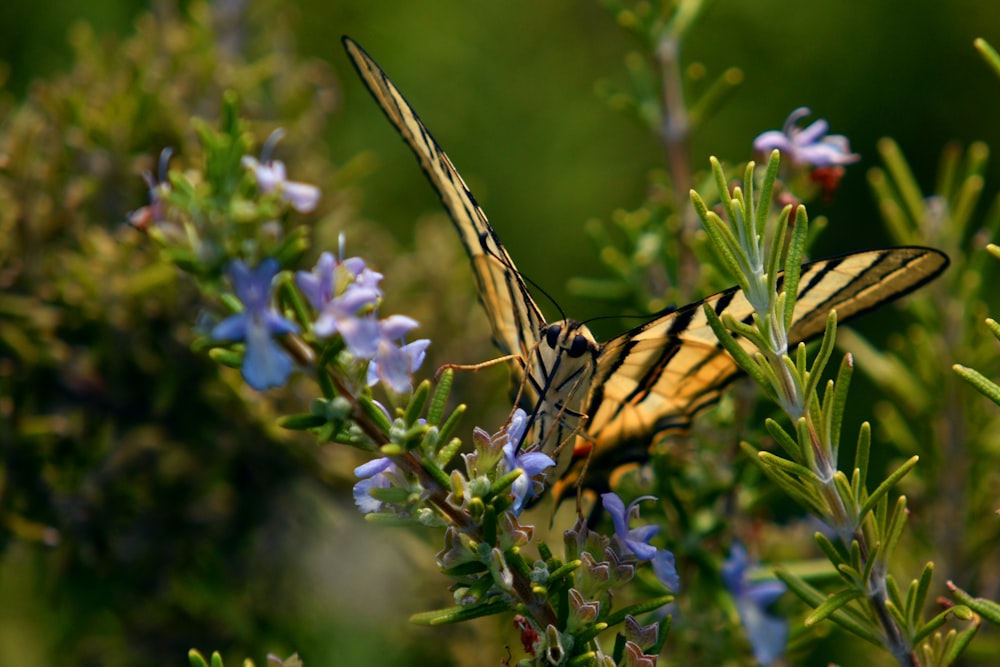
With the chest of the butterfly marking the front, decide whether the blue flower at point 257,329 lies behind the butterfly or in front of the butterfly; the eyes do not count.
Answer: in front

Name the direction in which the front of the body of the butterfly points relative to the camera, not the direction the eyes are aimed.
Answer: toward the camera
